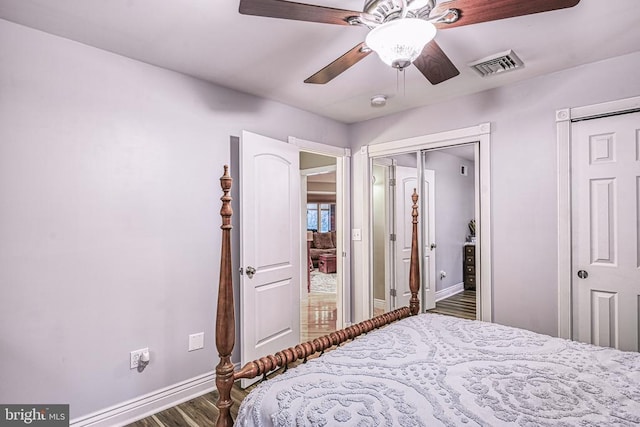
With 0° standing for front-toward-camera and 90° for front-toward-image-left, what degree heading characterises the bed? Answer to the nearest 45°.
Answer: approximately 135°

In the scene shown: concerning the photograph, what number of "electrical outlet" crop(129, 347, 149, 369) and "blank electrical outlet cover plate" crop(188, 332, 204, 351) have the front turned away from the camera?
0

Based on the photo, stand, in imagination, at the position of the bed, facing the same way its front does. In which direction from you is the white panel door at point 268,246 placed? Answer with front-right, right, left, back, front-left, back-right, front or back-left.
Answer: front

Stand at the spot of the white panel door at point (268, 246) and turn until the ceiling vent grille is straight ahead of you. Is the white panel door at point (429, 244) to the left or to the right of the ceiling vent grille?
left

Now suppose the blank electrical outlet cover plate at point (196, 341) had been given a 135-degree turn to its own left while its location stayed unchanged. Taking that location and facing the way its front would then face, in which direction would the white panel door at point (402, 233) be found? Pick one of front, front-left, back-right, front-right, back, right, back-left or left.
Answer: right

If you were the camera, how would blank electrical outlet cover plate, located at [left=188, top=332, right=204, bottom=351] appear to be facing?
facing the viewer and to the right of the viewer

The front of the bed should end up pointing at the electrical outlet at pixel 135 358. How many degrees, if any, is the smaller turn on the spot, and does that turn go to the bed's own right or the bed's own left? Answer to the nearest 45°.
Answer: approximately 45° to the bed's own left

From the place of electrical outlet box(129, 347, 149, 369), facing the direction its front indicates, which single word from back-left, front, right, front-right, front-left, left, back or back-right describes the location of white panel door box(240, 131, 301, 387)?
front-left
